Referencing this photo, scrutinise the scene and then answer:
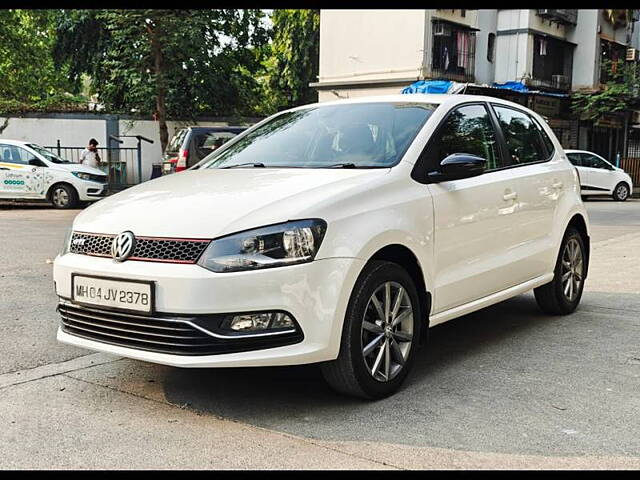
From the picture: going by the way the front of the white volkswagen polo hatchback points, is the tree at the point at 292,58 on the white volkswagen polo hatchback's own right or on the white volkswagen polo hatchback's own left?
on the white volkswagen polo hatchback's own right

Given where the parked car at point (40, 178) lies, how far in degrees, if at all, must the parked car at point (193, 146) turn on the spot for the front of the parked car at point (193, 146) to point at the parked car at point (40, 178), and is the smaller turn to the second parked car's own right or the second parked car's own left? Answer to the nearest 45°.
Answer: approximately 90° to the second parked car's own left

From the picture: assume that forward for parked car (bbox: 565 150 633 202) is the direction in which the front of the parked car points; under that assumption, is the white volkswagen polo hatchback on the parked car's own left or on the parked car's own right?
on the parked car's own right

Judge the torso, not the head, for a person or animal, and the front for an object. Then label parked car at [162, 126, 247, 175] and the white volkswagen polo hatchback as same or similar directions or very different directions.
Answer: very different directions

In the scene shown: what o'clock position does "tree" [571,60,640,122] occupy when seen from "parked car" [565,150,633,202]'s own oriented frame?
The tree is roughly at 9 o'clock from the parked car.

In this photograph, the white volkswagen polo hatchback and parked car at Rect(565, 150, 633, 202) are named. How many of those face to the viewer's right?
1

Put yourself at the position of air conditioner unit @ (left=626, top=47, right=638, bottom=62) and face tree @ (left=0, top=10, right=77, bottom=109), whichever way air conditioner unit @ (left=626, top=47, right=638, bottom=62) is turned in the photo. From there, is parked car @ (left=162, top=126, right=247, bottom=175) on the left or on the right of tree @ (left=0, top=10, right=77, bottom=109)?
left

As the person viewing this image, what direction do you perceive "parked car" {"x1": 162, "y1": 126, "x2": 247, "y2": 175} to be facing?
facing away from the viewer and to the right of the viewer

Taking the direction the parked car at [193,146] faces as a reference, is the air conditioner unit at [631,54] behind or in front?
in front

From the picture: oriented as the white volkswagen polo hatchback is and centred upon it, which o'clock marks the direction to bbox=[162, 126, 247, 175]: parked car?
The parked car is roughly at 4 o'clock from the white volkswagen polo hatchback.

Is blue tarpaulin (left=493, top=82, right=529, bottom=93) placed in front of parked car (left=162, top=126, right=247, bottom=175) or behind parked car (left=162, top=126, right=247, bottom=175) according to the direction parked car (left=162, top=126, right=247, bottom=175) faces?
in front
